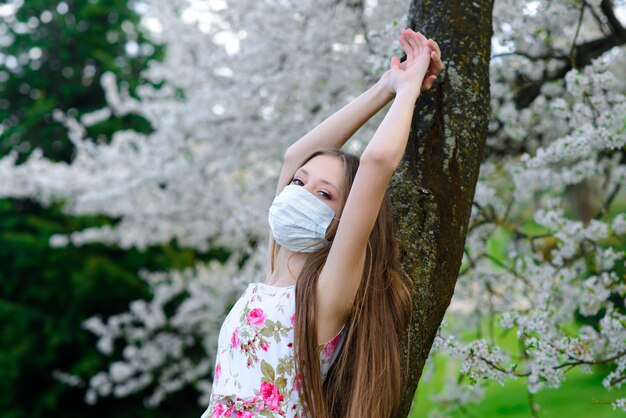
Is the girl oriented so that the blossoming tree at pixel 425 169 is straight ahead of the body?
no

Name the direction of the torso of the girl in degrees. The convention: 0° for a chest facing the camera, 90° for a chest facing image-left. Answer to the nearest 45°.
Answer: approximately 45°
